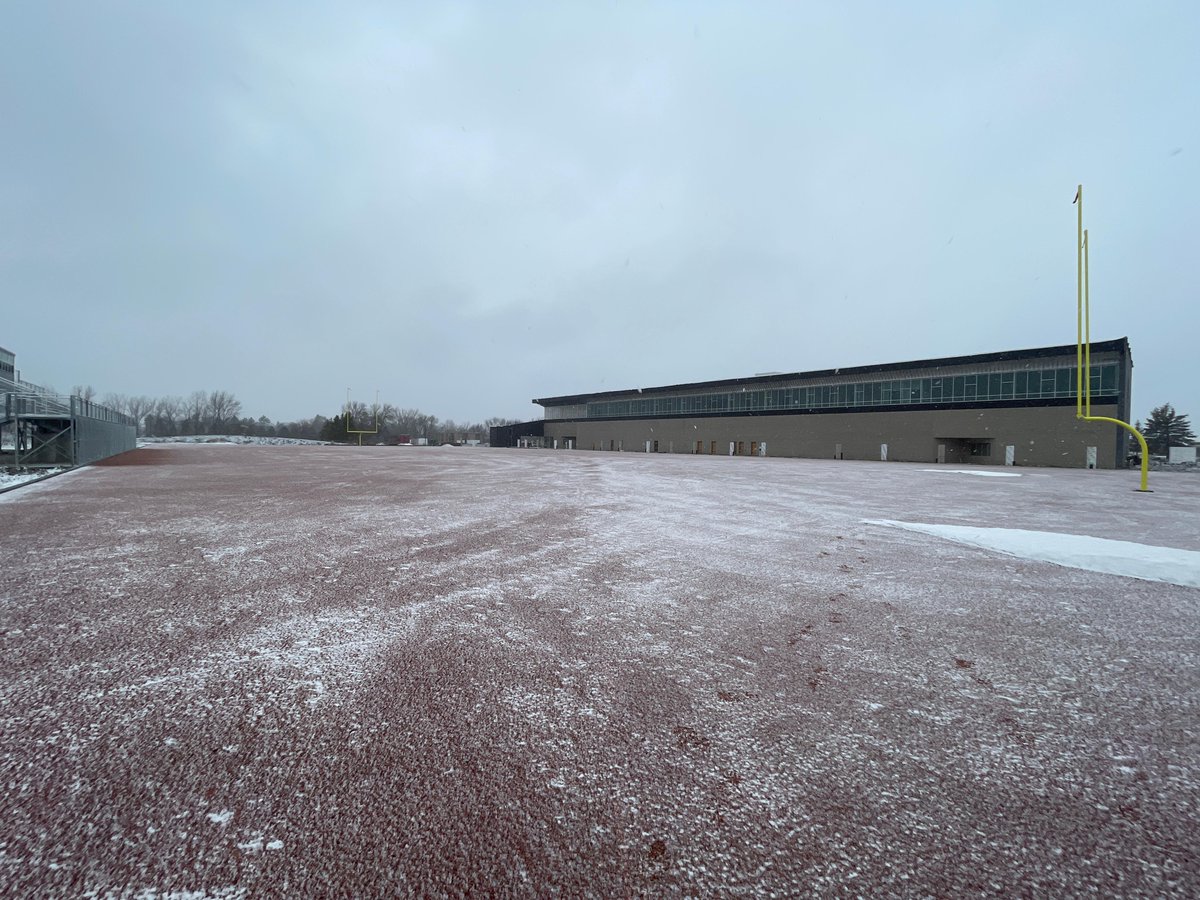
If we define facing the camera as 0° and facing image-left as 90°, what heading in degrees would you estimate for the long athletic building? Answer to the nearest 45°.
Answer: approximately 45°

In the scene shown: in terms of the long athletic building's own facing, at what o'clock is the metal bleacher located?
The metal bleacher is roughly at 12 o'clock from the long athletic building.
